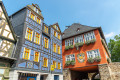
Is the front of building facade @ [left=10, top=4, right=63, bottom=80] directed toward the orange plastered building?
no

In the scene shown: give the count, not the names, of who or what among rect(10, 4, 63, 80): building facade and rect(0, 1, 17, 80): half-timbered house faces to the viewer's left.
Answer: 0

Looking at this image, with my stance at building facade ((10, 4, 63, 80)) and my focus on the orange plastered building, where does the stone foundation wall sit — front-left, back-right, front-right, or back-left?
front-right

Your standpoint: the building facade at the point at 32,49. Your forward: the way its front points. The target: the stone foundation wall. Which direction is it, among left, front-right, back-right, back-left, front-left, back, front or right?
front-left

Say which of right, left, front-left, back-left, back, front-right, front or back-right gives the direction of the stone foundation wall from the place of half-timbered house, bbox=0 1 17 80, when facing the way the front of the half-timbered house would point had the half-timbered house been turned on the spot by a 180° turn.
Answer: back-right

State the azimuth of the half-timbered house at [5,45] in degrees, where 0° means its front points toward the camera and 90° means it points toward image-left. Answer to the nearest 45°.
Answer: approximately 315°

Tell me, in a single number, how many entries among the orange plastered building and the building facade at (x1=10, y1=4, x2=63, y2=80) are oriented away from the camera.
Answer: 0

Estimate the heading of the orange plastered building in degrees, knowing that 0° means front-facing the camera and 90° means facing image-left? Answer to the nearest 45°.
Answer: approximately 45°

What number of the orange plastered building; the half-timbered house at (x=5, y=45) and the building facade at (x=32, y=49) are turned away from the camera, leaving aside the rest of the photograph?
0
